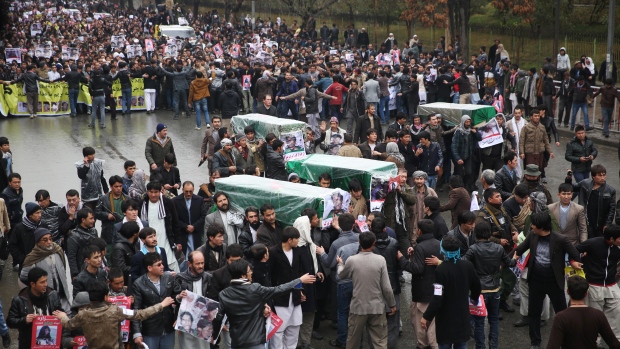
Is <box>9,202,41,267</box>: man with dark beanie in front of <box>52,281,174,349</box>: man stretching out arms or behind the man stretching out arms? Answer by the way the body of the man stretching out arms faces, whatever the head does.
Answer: in front

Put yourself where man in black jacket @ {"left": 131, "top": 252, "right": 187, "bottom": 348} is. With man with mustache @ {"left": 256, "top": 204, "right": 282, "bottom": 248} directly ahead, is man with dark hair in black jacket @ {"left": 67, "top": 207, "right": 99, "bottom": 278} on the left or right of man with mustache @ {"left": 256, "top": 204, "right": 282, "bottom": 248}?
left

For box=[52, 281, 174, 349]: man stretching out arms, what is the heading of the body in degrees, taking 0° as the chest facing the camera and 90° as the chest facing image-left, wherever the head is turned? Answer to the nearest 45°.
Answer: approximately 180°

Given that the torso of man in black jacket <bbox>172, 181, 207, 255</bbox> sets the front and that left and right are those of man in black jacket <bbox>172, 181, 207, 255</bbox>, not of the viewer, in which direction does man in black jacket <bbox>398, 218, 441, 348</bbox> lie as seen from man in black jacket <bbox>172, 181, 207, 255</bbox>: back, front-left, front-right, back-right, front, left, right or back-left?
front-left

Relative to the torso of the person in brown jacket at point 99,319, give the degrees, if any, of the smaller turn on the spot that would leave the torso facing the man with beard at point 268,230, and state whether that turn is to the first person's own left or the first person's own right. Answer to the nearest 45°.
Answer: approximately 45° to the first person's own right

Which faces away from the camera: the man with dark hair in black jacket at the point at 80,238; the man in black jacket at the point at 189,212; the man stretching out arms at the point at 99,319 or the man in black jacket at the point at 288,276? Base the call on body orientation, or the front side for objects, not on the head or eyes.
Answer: the man stretching out arms

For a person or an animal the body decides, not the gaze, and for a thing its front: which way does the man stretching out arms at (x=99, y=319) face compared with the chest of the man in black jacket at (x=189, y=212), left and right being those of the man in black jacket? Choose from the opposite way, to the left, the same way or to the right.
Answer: the opposite way

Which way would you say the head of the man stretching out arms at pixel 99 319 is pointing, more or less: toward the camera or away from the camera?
away from the camera

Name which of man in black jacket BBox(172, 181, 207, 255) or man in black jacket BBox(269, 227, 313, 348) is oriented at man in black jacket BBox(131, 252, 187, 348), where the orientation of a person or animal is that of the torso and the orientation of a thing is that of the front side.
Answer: man in black jacket BBox(172, 181, 207, 255)

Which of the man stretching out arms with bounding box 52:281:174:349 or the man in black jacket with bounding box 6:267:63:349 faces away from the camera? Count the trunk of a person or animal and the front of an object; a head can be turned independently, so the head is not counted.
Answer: the man stretching out arms
